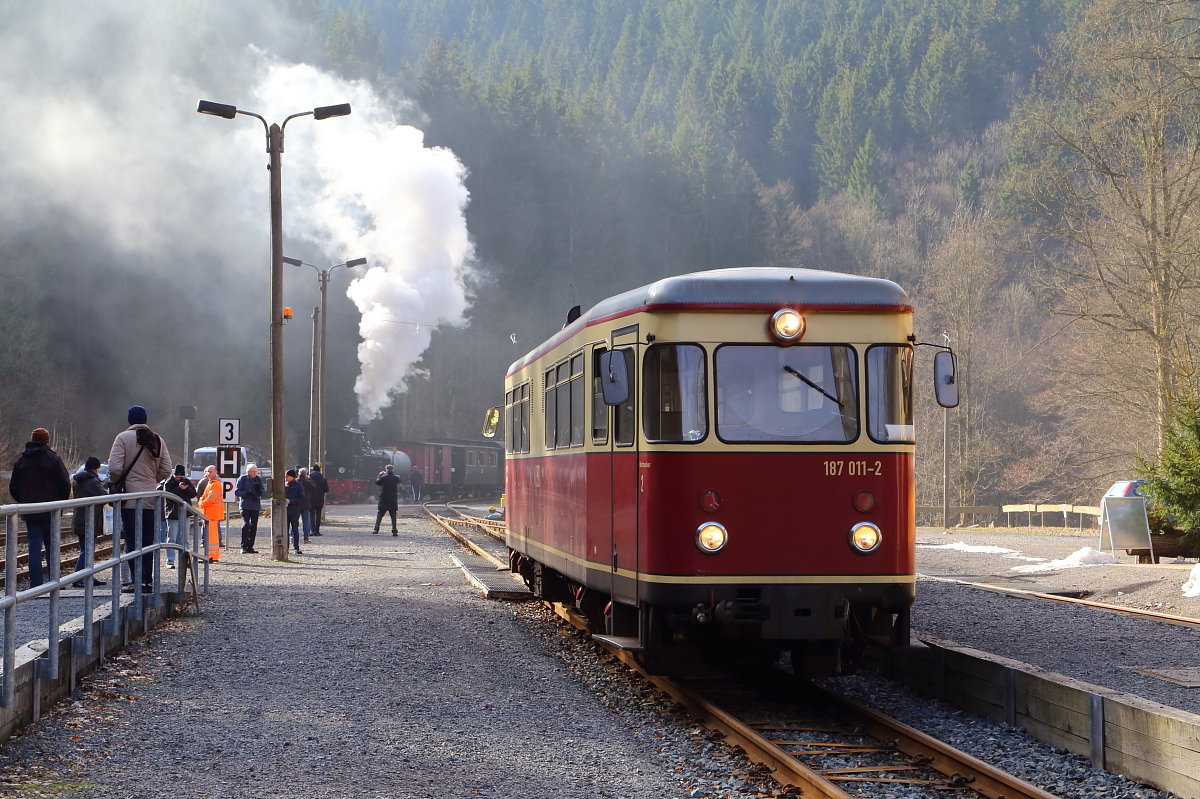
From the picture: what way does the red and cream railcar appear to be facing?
toward the camera

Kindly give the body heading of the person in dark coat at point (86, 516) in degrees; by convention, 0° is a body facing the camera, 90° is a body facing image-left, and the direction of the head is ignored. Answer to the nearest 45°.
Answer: approximately 225°

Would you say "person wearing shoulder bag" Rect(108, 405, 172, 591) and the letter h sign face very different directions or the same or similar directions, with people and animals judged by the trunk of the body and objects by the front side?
very different directions

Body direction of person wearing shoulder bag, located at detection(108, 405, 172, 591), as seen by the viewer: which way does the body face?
away from the camera

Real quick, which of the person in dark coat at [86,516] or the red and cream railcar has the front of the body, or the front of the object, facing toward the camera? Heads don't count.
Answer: the red and cream railcar

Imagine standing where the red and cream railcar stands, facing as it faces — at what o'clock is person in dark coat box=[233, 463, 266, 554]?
The person in dark coat is roughly at 5 o'clock from the red and cream railcar.

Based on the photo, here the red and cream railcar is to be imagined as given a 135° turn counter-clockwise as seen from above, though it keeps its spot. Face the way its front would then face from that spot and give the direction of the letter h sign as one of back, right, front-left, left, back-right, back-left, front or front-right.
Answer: left

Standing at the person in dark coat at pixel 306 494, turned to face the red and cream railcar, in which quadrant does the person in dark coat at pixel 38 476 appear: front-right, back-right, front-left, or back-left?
front-right

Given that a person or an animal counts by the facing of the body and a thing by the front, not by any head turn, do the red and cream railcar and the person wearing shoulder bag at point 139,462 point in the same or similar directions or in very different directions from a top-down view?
very different directions

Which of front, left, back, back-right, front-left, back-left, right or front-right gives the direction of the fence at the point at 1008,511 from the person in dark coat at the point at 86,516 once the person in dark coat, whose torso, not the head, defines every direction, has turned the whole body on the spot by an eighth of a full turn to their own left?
front-right

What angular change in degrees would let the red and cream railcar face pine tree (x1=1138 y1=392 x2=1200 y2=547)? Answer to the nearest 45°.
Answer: approximately 135° to its left

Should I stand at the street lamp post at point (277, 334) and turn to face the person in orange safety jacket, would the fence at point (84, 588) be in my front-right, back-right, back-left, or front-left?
front-left

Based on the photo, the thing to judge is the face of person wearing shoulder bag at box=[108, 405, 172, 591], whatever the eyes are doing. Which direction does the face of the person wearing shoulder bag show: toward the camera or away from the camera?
away from the camera

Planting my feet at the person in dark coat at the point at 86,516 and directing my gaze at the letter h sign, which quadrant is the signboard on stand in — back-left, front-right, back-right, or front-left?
front-right

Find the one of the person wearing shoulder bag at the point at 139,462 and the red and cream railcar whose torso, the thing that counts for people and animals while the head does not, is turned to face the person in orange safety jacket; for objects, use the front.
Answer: the person wearing shoulder bag

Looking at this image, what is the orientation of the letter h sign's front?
toward the camera

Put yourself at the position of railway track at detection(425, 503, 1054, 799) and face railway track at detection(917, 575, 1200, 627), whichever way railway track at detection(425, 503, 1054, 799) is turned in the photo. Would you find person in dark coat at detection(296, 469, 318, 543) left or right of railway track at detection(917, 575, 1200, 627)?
left

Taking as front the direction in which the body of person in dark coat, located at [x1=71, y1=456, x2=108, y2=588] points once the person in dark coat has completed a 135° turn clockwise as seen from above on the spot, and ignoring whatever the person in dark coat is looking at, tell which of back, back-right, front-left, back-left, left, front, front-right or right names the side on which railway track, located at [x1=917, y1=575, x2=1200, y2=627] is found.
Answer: left

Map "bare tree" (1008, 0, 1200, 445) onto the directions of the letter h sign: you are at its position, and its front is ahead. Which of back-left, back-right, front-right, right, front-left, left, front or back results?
left
